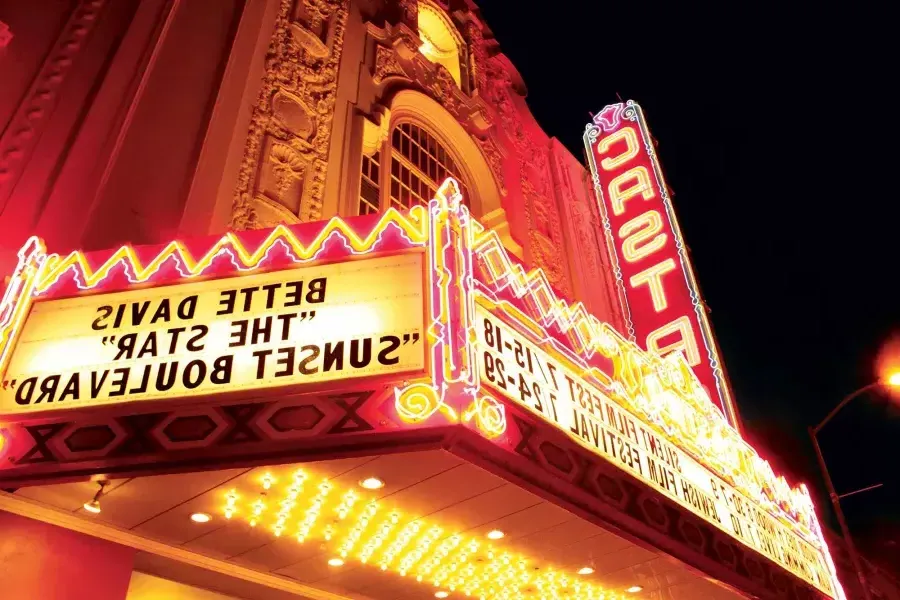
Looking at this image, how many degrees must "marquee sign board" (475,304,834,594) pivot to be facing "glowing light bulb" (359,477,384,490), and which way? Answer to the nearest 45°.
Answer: approximately 90° to its right

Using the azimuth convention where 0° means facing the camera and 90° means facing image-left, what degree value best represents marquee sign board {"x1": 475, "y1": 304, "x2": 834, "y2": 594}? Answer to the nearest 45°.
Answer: approximately 315°

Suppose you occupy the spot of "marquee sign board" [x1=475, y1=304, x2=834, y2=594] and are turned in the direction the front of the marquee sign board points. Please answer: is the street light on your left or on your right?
on your left

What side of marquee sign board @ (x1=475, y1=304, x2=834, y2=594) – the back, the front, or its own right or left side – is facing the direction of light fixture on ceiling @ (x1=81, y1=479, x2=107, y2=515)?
right

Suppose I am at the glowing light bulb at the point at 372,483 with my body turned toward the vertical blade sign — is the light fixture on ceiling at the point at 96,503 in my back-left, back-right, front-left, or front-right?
back-left

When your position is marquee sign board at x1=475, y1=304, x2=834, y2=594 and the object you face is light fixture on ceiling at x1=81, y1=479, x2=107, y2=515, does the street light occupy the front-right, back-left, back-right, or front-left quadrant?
back-right
